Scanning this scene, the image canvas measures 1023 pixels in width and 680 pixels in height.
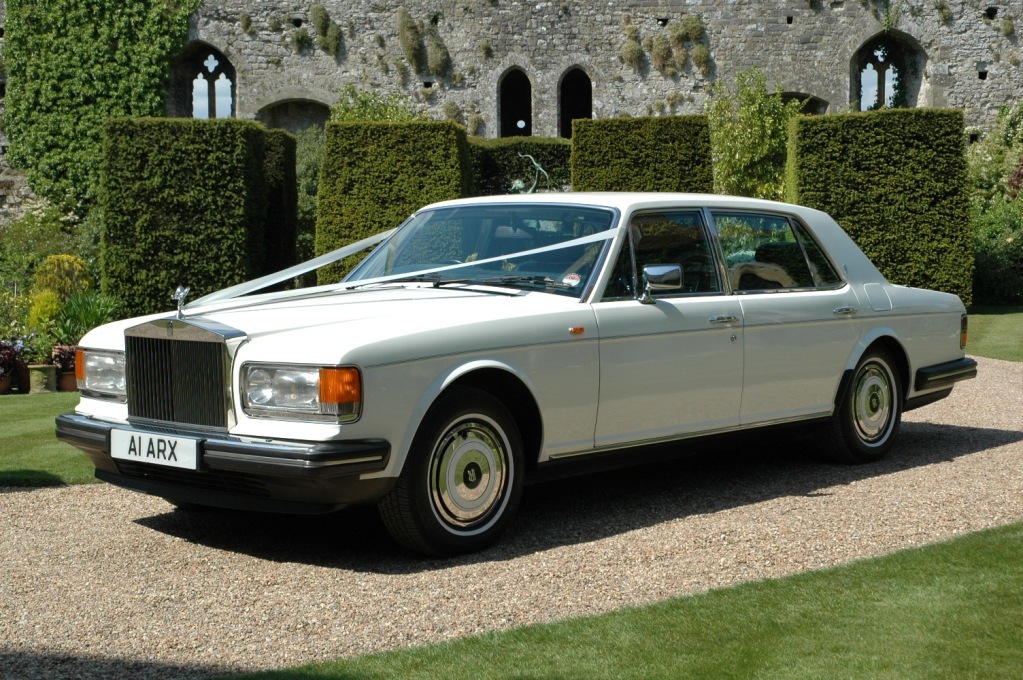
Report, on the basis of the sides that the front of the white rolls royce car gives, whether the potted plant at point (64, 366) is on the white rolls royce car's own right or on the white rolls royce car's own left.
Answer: on the white rolls royce car's own right

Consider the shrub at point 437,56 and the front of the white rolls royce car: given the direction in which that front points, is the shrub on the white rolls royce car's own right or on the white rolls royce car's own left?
on the white rolls royce car's own right

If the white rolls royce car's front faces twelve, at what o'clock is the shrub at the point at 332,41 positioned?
The shrub is roughly at 4 o'clock from the white rolls royce car.

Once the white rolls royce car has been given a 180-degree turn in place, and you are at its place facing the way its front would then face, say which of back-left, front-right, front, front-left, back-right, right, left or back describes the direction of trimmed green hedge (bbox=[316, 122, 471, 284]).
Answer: front-left

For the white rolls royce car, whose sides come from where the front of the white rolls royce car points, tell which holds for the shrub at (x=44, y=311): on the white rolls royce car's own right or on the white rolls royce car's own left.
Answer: on the white rolls royce car's own right

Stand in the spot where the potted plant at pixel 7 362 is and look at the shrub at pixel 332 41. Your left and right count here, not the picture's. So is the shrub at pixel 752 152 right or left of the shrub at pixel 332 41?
right

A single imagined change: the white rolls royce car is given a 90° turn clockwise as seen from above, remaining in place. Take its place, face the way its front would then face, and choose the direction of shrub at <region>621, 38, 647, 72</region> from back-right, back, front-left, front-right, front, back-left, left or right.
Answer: front-right

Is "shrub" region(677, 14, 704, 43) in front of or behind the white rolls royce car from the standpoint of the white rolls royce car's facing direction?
behind

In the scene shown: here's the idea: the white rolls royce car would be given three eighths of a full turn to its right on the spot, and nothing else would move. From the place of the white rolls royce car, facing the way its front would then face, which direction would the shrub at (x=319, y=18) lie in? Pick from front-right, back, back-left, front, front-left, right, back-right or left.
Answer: front

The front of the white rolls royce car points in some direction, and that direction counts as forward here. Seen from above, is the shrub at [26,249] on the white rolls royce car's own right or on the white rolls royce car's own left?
on the white rolls royce car's own right

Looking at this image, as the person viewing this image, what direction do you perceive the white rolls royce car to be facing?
facing the viewer and to the left of the viewer

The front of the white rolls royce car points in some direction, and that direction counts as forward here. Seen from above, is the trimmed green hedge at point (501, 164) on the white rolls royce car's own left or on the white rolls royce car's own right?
on the white rolls royce car's own right

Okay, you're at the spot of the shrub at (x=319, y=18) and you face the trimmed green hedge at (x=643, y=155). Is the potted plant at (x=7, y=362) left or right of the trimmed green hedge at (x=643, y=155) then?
right

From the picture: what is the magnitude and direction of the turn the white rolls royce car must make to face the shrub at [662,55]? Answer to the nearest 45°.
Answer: approximately 135° to its right

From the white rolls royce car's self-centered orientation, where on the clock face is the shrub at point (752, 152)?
The shrub is roughly at 5 o'clock from the white rolls royce car.

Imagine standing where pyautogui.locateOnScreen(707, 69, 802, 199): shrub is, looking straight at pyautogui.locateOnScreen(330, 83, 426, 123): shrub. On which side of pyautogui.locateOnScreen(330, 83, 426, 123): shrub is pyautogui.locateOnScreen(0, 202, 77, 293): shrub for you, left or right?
left

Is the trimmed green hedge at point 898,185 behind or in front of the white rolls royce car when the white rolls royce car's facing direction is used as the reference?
behind
